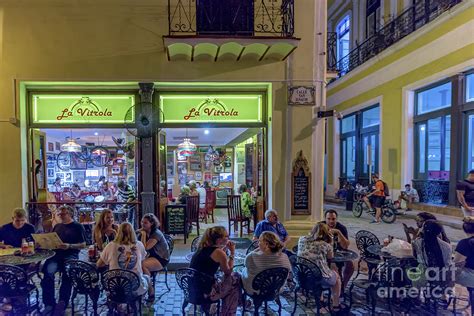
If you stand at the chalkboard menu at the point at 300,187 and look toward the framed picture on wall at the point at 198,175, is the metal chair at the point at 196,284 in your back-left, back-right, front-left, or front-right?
back-left

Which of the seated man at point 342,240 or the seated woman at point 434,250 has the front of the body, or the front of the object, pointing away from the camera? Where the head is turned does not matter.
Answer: the seated woman

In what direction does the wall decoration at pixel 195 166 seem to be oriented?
toward the camera

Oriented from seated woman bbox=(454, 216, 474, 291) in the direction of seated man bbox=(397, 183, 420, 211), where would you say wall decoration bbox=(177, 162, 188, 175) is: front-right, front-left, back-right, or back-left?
front-left

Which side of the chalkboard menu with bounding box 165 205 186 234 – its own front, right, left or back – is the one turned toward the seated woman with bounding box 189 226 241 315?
front

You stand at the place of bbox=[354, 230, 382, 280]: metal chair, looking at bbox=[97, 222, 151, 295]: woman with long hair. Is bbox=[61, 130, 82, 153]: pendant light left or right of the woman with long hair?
right

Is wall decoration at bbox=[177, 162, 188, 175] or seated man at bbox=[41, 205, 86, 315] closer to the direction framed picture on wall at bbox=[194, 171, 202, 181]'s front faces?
the seated man

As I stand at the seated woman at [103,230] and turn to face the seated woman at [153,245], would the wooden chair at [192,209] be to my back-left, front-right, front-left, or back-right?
front-left

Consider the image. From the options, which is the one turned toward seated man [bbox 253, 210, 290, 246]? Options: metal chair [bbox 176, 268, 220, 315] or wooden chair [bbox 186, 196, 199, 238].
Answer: metal chair [bbox 176, 268, 220, 315]

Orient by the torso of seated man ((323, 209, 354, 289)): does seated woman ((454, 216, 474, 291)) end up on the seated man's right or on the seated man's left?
on the seated man's left

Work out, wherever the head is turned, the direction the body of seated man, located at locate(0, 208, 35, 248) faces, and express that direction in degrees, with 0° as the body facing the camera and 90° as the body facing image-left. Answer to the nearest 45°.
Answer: approximately 0°

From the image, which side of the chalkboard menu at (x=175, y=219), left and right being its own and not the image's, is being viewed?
front
